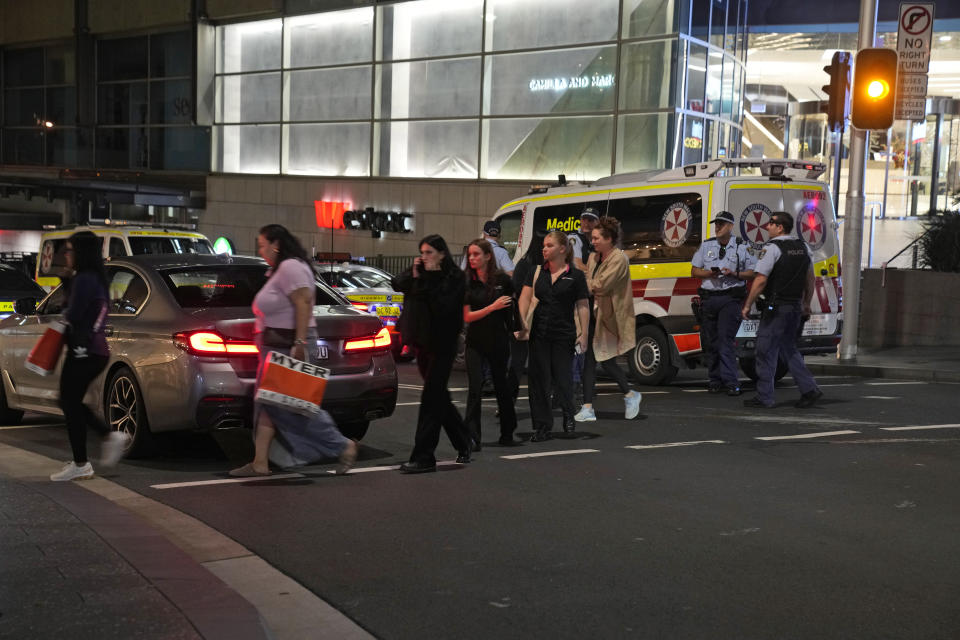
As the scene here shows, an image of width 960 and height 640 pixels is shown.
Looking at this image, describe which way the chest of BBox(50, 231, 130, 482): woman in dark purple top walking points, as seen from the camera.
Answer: to the viewer's left

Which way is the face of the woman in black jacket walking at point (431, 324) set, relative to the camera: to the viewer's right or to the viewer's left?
to the viewer's left

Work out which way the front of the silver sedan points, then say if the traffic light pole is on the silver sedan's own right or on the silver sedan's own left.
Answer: on the silver sedan's own right

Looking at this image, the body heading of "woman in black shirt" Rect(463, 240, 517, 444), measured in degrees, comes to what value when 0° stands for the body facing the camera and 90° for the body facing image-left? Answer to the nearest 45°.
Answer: approximately 45°

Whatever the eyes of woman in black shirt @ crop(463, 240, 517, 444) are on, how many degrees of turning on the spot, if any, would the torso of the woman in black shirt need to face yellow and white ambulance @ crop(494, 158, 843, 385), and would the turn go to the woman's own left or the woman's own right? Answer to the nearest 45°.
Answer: approximately 180°

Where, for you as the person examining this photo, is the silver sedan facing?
facing away from the viewer and to the left of the viewer

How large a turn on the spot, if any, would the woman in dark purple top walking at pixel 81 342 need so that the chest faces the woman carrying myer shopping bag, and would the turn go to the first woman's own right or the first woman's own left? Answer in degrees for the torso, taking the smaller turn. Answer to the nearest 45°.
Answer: approximately 180°

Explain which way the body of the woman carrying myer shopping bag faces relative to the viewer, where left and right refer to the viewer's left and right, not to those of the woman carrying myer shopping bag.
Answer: facing to the left of the viewer

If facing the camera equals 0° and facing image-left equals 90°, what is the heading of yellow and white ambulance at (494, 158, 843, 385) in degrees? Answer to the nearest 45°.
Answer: approximately 135°

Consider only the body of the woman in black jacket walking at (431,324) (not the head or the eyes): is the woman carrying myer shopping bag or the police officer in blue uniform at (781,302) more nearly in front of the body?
the woman carrying myer shopping bag

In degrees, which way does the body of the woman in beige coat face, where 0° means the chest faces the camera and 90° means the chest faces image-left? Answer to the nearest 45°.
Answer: approximately 90°
